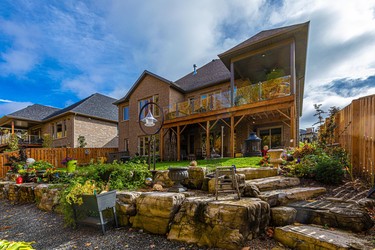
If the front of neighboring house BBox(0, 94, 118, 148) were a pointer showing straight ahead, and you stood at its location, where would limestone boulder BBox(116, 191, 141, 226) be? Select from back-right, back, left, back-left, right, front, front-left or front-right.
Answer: back-right

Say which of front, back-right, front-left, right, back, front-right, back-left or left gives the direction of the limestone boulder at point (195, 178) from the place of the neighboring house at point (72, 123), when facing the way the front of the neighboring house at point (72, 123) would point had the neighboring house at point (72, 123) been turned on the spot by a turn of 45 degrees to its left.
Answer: back

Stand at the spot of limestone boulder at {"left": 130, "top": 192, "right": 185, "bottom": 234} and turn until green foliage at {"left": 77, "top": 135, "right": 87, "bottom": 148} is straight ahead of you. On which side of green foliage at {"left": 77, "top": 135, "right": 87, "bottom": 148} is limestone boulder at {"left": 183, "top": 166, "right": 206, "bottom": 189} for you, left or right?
right

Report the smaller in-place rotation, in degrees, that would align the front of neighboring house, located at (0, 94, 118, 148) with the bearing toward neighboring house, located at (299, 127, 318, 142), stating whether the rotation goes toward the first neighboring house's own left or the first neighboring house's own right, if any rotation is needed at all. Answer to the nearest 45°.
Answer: approximately 90° to the first neighboring house's own right

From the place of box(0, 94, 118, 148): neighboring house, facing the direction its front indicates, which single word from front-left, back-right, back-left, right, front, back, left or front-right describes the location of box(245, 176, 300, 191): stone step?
back-right

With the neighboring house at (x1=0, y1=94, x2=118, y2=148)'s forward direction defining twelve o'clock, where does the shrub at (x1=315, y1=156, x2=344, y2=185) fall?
The shrub is roughly at 4 o'clock from the neighboring house.

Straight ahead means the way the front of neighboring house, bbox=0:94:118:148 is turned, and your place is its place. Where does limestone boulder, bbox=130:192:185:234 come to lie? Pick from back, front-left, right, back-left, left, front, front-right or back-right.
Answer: back-right

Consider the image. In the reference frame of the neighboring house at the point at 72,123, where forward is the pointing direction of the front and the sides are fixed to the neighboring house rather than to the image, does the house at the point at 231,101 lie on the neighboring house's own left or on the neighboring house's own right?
on the neighboring house's own right

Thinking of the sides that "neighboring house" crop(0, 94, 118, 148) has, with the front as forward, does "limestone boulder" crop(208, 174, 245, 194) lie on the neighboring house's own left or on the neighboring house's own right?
on the neighboring house's own right

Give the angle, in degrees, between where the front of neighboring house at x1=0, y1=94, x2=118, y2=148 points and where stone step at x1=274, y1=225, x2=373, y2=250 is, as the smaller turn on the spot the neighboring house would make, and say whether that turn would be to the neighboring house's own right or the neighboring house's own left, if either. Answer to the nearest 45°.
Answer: approximately 135° to the neighboring house's own right

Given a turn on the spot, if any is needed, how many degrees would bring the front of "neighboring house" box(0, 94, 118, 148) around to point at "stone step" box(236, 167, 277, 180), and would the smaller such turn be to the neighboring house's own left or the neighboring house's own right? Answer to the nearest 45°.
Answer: approximately 135° to the neighboring house's own right
